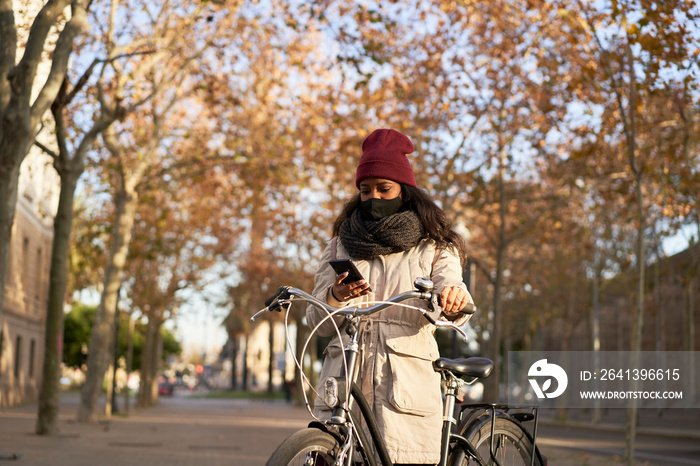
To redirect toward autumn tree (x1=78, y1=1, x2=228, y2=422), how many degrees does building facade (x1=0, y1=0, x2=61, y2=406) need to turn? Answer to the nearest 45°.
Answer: approximately 45° to its right

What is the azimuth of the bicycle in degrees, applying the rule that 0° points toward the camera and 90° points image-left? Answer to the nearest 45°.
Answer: approximately 45°

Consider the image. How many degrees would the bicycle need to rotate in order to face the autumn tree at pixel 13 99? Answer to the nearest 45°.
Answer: approximately 90° to its right
